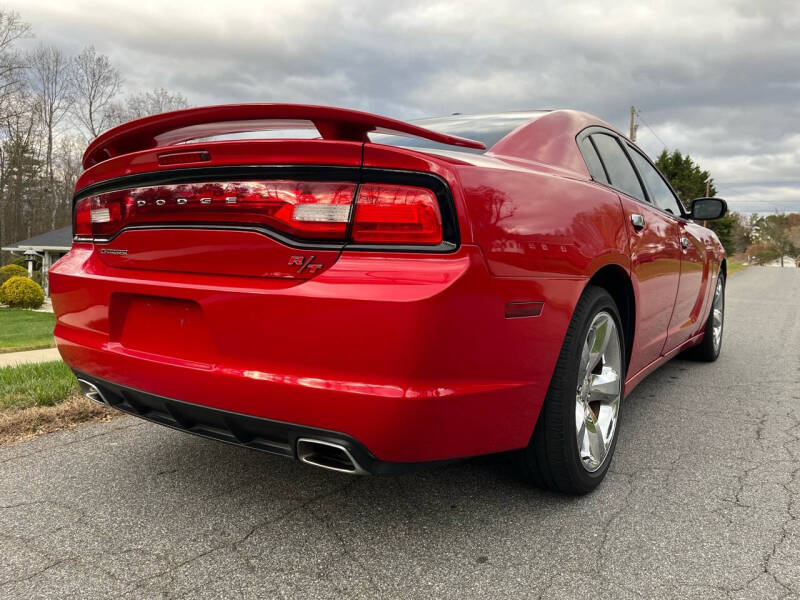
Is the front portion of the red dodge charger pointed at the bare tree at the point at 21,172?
no

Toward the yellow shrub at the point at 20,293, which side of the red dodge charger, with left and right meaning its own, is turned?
left

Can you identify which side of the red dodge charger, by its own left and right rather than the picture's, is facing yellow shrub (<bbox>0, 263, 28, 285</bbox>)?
left

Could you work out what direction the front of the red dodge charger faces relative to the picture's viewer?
facing away from the viewer and to the right of the viewer
